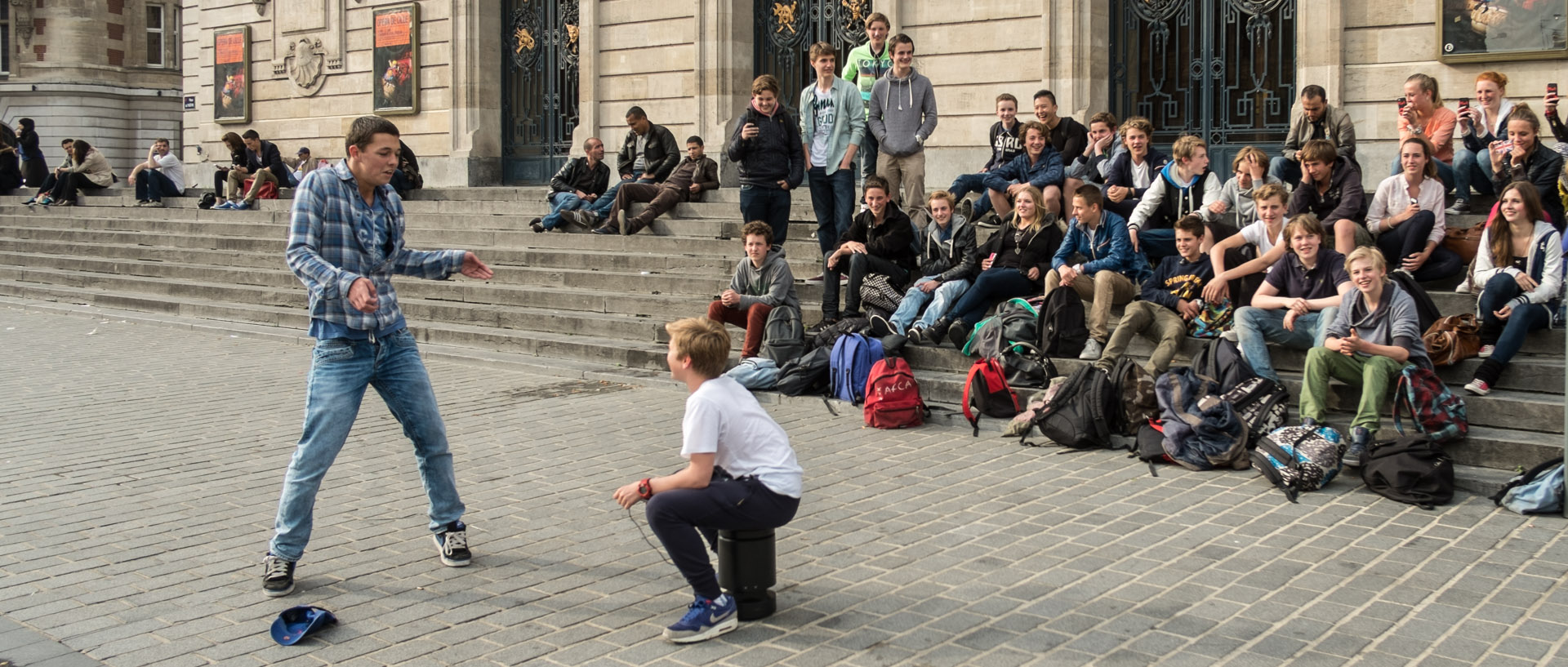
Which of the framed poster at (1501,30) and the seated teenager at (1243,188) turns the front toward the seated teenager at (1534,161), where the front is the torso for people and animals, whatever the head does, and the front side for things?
the framed poster

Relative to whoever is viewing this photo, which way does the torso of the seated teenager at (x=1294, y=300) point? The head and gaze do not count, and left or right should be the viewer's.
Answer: facing the viewer and to the left of the viewer

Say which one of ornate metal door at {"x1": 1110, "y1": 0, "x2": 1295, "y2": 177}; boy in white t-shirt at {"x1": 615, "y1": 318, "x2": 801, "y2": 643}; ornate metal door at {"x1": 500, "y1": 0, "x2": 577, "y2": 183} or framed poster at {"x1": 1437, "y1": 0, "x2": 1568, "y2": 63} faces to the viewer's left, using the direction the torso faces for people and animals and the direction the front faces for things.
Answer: the boy in white t-shirt

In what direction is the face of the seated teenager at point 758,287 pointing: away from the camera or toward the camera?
toward the camera

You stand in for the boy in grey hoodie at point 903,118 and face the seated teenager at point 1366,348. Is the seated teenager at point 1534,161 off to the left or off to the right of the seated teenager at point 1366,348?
left

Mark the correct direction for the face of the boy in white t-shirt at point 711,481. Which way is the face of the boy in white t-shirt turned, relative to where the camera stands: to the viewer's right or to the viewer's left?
to the viewer's left

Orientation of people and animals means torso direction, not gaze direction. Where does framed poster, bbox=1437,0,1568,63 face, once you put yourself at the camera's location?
facing the viewer

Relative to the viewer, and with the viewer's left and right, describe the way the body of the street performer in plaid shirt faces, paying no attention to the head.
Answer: facing the viewer and to the right of the viewer

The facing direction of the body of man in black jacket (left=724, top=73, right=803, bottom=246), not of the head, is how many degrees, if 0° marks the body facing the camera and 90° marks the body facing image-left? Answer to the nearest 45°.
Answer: approximately 0°

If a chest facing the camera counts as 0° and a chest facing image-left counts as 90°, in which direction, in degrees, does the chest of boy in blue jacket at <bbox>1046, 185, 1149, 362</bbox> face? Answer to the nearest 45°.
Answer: approximately 45°

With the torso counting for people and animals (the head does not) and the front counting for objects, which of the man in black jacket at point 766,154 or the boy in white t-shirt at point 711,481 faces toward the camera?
the man in black jacket

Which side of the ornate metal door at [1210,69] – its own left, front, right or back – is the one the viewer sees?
front

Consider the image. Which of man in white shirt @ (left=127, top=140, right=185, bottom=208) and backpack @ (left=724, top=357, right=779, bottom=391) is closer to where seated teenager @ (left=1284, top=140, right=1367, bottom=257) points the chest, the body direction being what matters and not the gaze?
the backpack

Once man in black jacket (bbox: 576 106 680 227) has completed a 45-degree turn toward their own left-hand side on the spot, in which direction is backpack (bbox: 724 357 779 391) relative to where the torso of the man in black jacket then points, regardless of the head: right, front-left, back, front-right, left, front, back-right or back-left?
front

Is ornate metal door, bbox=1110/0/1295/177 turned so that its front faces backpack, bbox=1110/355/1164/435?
yes
